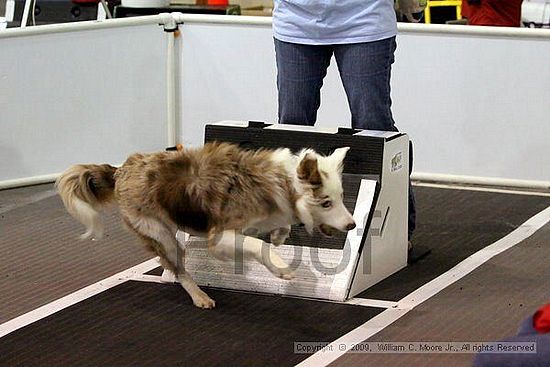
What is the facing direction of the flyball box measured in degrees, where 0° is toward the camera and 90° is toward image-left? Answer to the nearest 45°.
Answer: approximately 45°

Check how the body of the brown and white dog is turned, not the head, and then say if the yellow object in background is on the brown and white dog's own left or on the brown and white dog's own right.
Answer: on the brown and white dog's own left

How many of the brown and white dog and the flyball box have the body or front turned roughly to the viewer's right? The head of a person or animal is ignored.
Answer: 1

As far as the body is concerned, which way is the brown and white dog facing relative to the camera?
to the viewer's right

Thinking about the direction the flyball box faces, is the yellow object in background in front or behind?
behind

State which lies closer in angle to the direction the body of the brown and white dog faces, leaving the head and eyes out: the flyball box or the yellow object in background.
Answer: the flyball box
